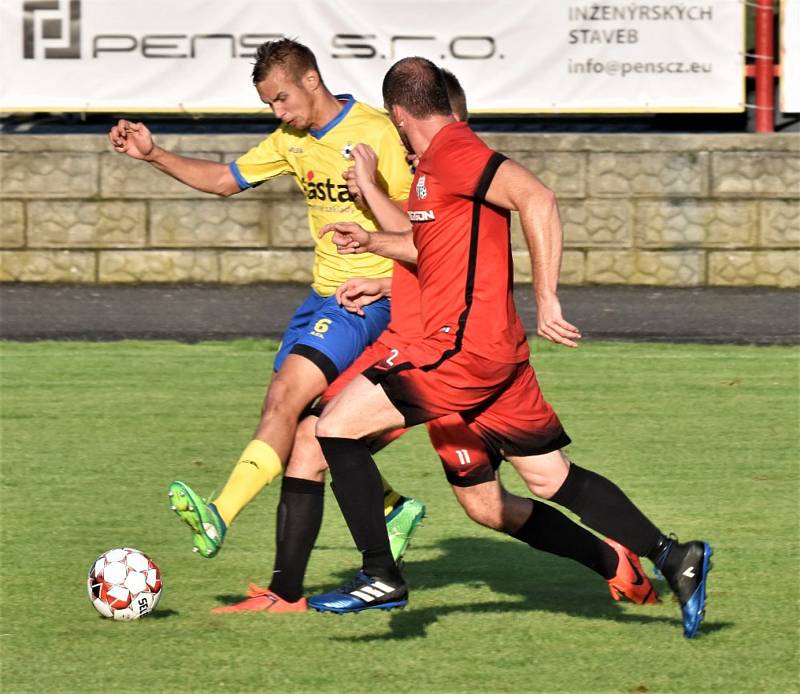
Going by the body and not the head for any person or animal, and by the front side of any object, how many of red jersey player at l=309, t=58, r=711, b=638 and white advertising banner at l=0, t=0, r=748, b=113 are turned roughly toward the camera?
1

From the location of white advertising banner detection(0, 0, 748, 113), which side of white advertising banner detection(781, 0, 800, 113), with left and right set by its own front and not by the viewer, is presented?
right

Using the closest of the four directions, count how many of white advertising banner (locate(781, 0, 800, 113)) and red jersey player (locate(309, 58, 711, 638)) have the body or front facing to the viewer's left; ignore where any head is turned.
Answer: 1

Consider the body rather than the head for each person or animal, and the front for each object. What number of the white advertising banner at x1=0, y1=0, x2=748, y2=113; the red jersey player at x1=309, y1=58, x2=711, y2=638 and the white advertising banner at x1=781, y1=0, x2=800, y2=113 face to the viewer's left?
1

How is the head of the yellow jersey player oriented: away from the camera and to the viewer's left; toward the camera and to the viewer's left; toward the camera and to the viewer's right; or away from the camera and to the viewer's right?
toward the camera and to the viewer's left

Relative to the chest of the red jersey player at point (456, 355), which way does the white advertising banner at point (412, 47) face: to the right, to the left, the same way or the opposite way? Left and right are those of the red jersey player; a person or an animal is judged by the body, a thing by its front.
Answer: to the left

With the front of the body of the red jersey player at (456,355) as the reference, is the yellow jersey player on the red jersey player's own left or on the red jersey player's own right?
on the red jersey player's own right

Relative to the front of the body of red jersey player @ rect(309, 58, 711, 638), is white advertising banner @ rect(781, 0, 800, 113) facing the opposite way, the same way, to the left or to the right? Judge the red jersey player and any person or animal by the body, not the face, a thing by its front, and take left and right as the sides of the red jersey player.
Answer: to the left

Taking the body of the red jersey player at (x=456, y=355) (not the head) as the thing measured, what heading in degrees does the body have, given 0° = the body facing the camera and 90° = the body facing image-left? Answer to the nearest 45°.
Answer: approximately 90°

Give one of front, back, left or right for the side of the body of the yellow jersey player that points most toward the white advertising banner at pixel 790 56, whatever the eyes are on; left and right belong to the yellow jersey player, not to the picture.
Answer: back

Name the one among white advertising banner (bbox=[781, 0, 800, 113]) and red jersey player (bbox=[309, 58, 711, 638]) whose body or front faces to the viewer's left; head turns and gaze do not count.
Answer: the red jersey player

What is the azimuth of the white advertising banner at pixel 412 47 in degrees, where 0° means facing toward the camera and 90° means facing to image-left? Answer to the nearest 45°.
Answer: approximately 0°

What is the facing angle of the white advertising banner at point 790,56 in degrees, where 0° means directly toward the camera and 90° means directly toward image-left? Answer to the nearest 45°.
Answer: approximately 0°

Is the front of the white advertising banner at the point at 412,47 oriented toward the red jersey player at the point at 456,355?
yes
